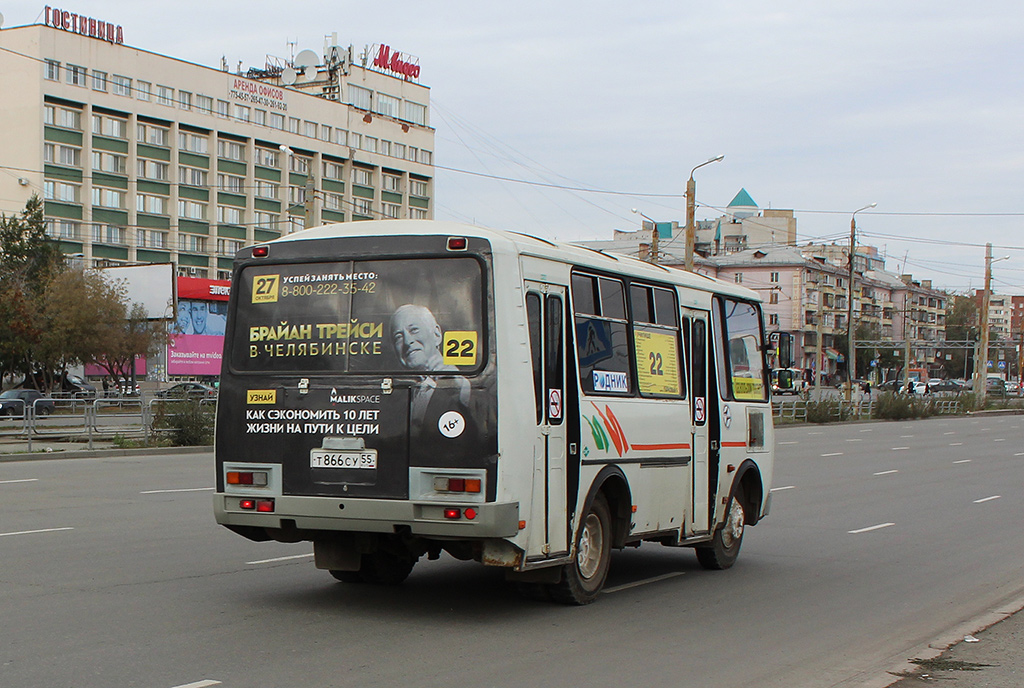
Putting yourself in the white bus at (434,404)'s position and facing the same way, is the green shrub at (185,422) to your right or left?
on your left

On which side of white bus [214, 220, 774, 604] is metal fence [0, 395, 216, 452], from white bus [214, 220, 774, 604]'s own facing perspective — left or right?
on its left

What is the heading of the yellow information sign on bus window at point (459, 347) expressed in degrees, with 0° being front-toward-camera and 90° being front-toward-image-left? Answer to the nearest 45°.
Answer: approximately 0°

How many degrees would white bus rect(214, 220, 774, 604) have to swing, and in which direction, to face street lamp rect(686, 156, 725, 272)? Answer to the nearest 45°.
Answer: approximately 45° to its left

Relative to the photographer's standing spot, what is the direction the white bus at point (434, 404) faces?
facing away from the viewer and to the right of the viewer

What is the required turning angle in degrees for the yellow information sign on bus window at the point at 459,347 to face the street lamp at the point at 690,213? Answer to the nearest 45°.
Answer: approximately 180°
